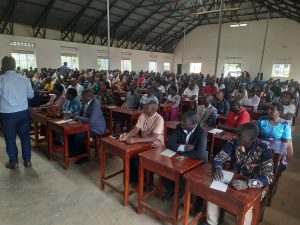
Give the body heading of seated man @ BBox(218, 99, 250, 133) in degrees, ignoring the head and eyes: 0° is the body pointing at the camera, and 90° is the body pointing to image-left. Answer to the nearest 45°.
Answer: approximately 45°

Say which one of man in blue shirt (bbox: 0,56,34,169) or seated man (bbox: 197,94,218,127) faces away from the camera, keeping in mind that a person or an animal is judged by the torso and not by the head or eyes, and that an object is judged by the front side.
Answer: the man in blue shirt

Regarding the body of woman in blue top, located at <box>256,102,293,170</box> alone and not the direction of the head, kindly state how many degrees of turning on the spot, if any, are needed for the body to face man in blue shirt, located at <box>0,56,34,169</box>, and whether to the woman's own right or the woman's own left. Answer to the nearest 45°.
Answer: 0° — they already face them

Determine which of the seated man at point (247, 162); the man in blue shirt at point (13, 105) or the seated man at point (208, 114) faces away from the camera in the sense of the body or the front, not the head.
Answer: the man in blue shirt

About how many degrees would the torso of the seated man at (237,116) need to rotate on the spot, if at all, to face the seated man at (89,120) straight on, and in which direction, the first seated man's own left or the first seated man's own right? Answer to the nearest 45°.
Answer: approximately 45° to the first seated man's own right

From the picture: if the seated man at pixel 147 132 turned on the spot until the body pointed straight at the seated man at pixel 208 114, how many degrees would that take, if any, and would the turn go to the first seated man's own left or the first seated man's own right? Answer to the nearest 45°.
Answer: approximately 180°

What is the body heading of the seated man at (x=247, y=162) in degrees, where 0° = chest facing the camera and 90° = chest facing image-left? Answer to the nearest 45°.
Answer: approximately 45°

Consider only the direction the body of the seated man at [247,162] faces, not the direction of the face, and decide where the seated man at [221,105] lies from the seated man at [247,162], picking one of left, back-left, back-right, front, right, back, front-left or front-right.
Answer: back-right

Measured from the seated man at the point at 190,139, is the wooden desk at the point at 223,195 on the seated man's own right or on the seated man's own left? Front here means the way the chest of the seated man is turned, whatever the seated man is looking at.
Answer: on the seated man's own left

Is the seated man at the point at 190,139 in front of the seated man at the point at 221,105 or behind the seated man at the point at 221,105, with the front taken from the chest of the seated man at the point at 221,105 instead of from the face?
in front
